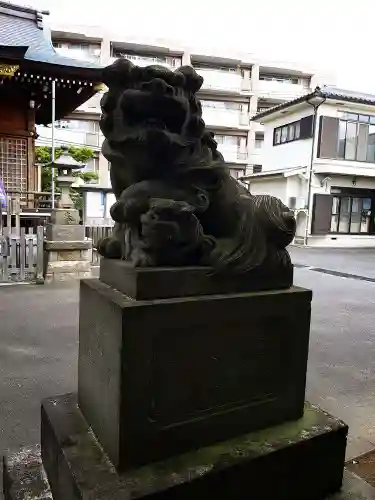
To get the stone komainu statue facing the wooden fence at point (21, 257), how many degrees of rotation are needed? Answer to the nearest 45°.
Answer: approximately 90° to its right

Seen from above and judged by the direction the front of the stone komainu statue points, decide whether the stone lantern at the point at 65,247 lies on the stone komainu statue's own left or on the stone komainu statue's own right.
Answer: on the stone komainu statue's own right

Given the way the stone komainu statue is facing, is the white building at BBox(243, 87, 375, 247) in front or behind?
behind

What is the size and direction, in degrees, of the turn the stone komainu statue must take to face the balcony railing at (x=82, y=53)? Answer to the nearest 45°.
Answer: approximately 135° to its right

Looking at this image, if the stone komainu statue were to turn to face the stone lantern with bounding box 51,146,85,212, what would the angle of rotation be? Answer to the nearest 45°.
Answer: approximately 135° to its right

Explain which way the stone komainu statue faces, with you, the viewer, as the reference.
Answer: facing the viewer and to the left of the viewer
